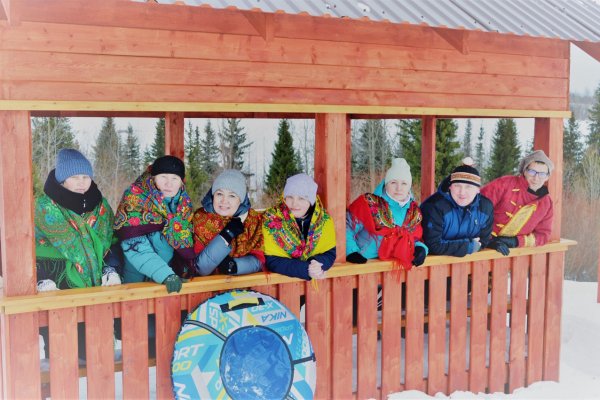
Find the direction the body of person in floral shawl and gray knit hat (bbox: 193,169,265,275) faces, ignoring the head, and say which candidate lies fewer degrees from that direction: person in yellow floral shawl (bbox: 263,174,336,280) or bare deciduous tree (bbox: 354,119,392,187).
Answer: the person in yellow floral shawl

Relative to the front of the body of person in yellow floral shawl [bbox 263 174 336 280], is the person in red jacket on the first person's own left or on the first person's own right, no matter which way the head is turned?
on the first person's own left

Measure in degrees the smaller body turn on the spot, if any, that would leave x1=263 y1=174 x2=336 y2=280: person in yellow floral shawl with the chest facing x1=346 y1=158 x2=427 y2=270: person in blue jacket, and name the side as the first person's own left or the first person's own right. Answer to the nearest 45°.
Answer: approximately 135° to the first person's own left

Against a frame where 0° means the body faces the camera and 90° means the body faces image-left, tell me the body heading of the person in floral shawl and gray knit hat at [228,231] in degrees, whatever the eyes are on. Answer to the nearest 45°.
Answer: approximately 0°

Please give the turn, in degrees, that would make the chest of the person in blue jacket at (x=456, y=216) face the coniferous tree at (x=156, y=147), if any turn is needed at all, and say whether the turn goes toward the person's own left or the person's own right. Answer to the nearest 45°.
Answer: approximately 135° to the person's own right

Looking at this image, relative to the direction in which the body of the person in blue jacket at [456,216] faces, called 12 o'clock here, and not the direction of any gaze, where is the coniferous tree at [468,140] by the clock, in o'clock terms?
The coniferous tree is roughly at 6 o'clock from the person in blue jacket.

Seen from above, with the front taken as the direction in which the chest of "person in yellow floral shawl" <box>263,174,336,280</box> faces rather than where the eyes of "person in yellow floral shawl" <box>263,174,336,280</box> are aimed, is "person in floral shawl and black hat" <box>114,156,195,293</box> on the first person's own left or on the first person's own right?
on the first person's own right

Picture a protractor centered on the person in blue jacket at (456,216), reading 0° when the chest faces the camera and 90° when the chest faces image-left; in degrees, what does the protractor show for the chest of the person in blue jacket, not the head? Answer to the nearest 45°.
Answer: approximately 0°

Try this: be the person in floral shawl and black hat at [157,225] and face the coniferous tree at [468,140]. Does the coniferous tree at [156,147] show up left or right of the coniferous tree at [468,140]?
left

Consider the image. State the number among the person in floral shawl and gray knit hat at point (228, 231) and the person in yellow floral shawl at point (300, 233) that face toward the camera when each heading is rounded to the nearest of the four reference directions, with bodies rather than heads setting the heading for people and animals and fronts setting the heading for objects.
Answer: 2
